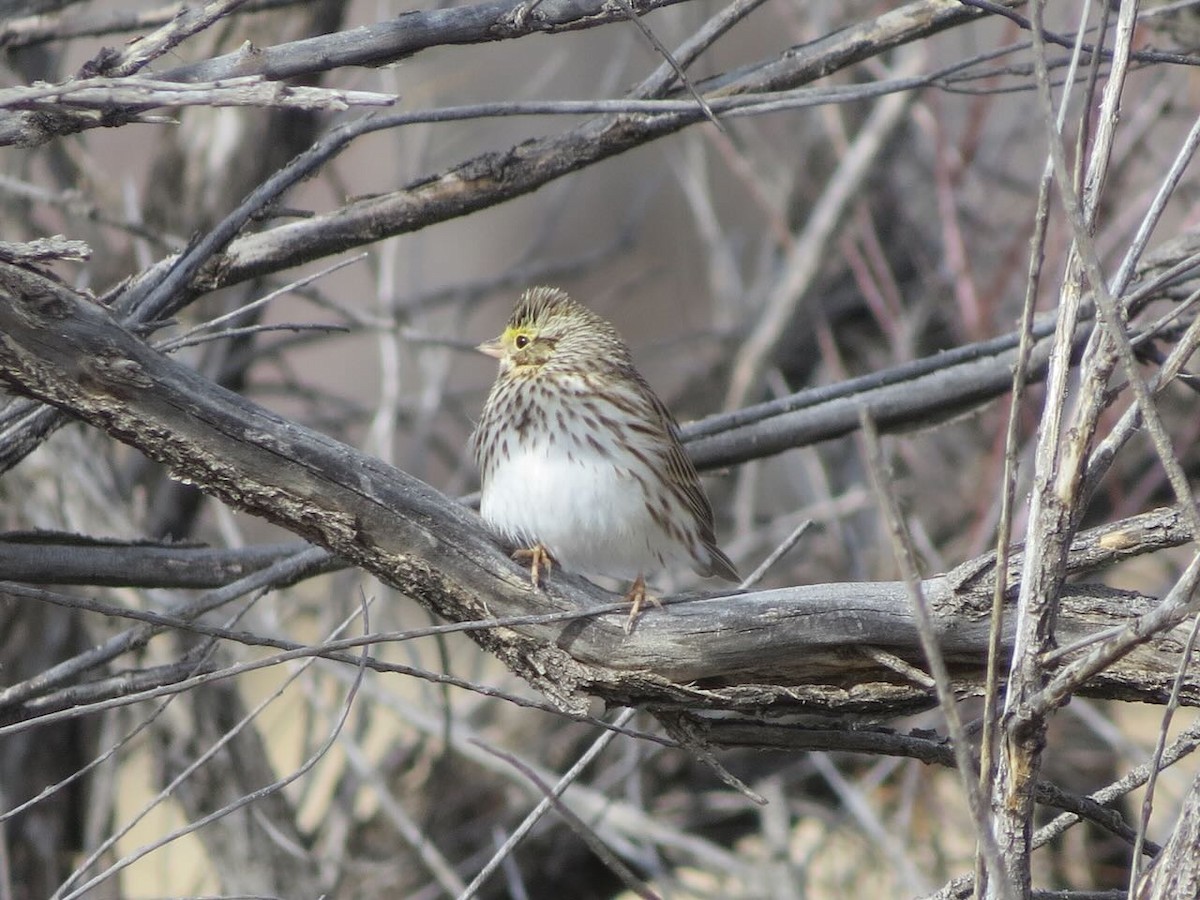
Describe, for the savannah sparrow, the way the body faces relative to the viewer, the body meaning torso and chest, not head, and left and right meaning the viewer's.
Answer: facing the viewer and to the left of the viewer
